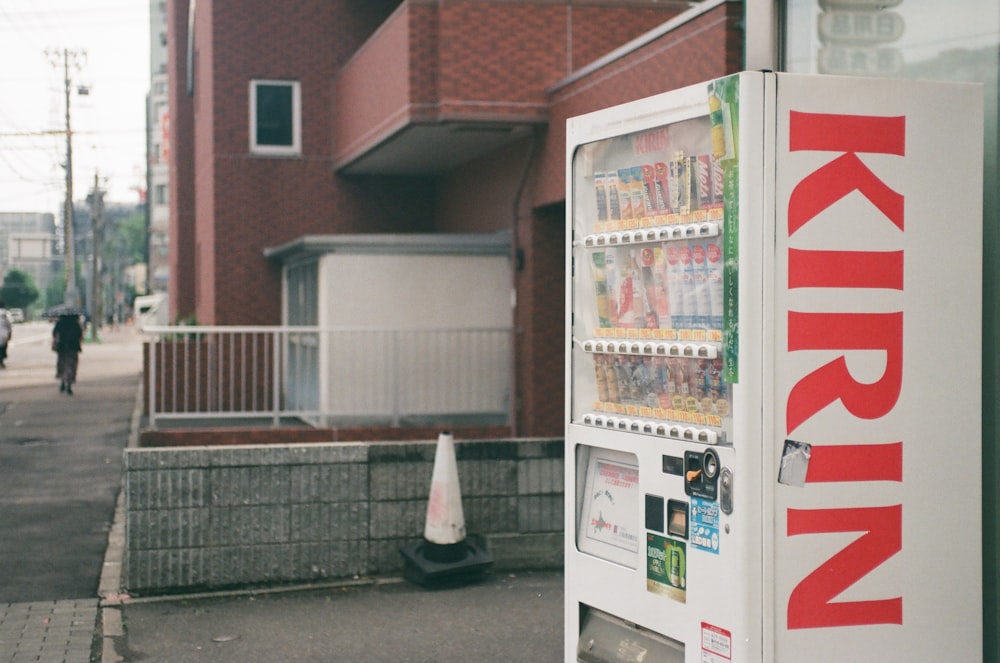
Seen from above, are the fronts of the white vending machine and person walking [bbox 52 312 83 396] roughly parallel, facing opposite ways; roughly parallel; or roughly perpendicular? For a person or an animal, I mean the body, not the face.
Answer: roughly perpendicular

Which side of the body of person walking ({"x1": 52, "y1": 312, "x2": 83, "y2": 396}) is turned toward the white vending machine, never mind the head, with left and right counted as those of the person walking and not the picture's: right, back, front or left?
back

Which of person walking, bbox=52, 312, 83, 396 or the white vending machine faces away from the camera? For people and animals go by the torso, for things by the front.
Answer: the person walking

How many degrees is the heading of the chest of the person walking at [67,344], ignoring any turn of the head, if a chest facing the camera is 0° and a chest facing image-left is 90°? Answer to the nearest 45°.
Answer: approximately 180°

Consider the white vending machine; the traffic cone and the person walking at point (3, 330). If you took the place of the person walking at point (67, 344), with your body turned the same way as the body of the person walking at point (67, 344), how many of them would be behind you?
2

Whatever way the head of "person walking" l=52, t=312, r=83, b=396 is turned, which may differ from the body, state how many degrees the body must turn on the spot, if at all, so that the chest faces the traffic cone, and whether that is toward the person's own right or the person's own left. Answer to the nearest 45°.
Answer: approximately 180°

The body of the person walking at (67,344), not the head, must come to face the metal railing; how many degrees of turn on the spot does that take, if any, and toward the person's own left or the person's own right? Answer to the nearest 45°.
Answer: approximately 180°

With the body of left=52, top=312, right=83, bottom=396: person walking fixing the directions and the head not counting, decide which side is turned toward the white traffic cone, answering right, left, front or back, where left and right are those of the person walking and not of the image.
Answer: back

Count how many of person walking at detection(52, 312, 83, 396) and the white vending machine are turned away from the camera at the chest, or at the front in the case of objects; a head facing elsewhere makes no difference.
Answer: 1
